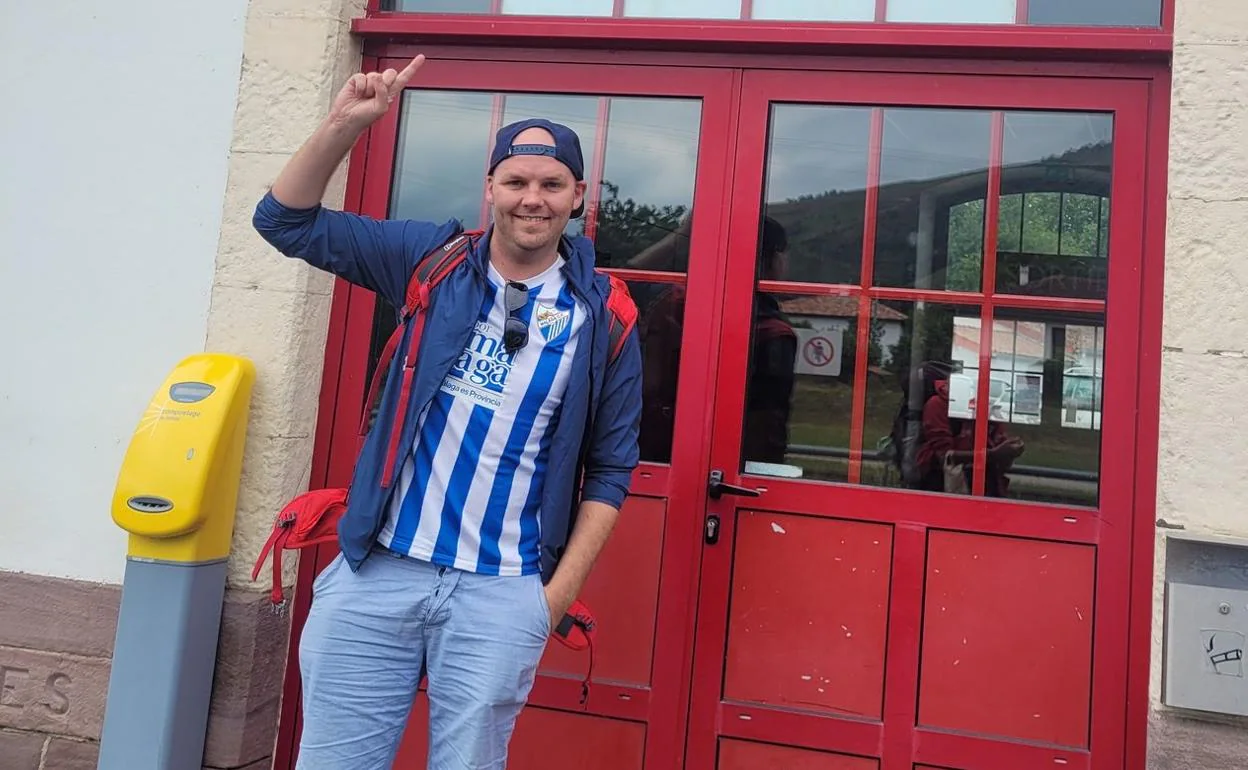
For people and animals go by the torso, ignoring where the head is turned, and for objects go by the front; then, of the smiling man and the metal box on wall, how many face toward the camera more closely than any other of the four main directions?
2

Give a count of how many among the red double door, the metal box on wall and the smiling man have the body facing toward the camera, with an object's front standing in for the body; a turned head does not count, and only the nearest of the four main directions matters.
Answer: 3

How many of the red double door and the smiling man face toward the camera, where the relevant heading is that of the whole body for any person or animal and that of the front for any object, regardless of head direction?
2

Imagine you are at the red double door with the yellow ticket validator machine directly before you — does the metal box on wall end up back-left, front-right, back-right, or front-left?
back-left

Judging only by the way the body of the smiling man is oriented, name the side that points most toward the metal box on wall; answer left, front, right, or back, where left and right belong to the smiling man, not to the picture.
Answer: left

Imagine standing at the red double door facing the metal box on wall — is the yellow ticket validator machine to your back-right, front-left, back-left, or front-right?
back-right

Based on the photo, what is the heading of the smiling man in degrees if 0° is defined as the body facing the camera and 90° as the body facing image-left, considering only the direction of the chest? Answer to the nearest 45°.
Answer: approximately 0°

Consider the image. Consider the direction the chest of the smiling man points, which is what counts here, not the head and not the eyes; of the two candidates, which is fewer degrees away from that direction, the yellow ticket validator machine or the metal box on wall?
the metal box on wall

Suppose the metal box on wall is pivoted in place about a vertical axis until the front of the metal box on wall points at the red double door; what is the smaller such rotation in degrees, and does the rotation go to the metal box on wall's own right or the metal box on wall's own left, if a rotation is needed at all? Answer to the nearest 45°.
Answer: approximately 90° to the metal box on wall's own right
